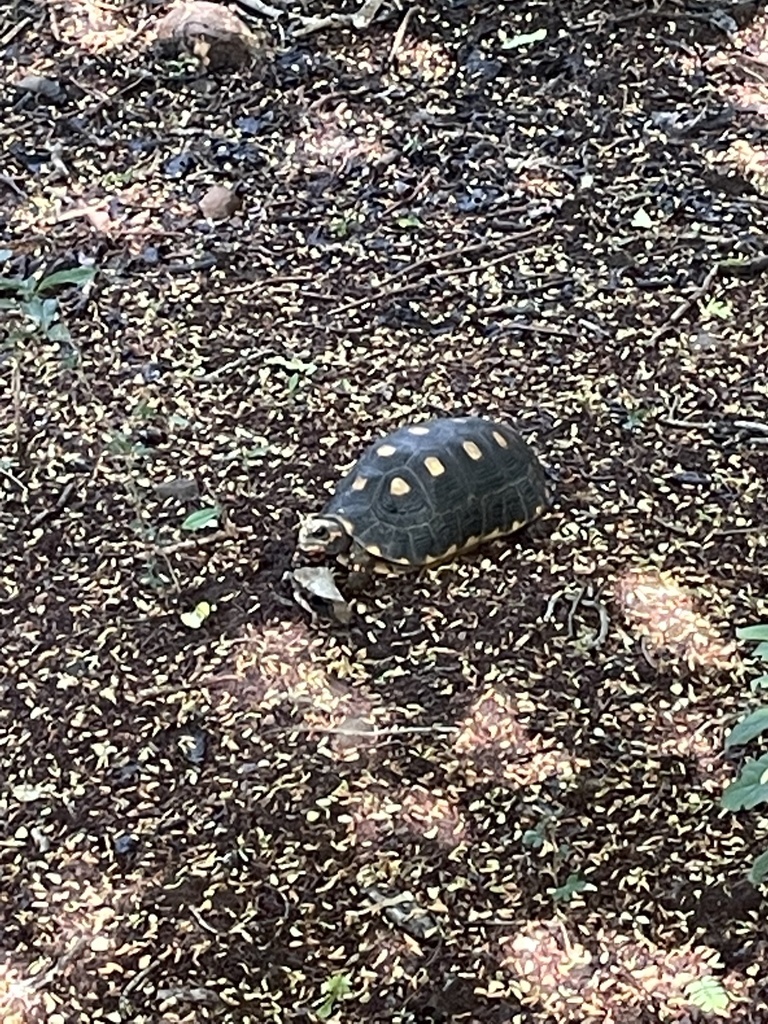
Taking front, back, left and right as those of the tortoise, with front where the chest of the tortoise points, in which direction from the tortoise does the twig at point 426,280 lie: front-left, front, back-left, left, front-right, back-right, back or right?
back-right

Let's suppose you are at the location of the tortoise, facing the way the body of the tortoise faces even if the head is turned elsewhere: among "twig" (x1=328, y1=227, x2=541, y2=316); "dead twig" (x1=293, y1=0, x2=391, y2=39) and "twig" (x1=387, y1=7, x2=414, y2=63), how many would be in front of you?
0

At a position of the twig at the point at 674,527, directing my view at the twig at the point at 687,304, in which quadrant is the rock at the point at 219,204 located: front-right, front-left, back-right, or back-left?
front-left

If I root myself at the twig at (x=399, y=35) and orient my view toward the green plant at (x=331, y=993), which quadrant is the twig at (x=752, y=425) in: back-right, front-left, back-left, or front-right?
front-left

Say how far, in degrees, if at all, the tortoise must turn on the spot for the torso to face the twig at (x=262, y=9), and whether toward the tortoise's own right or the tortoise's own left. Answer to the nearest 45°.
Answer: approximately 135° to the tortoise's own right

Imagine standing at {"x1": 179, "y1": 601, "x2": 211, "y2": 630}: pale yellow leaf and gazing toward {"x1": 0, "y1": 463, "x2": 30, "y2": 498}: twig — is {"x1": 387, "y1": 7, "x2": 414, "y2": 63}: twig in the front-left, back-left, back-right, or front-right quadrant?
front-right

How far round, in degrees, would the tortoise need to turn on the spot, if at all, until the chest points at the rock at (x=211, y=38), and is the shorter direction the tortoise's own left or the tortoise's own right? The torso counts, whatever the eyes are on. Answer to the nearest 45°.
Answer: approximately 135° to the tortoise's own right

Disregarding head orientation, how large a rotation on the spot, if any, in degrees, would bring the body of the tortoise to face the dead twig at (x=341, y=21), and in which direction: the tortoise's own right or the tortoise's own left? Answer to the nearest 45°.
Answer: approximately 135° to the tortoise's own right

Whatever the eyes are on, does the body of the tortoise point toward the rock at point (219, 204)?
no

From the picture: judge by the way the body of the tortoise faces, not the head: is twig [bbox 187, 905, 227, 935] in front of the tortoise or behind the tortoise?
in front

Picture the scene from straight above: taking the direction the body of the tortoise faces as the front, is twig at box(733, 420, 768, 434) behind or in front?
behind

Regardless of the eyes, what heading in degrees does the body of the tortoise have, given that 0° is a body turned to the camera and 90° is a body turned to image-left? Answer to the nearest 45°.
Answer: approximately 45°

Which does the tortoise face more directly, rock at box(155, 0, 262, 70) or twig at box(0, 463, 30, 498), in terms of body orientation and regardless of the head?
the twig
